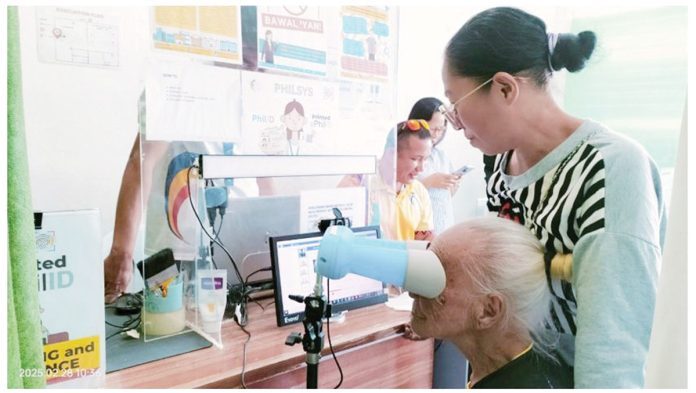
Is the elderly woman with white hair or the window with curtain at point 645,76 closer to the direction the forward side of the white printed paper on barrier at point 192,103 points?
the elderly woman with white hair

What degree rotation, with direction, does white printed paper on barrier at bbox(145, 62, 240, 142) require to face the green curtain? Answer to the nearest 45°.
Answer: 0° — it already faces it

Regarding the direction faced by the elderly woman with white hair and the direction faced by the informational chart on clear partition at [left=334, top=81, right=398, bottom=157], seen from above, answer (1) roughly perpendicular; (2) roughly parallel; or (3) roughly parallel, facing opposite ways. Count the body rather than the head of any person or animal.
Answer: roughly perpendicular

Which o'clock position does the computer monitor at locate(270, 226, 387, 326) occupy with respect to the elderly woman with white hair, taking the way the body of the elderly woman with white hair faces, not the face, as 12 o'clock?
The computer monitor is roughly at 1 o'clock from the elderly woman with white hair.

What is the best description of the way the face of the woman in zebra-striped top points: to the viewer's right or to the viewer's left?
to the viewer's left

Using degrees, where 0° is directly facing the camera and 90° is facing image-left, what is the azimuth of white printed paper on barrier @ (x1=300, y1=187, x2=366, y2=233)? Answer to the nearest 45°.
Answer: approximately 0°

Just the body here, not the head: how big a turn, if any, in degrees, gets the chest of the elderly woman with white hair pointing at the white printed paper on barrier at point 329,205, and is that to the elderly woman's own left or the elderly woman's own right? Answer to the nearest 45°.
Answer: approximately 45° to the elderly woman's own right

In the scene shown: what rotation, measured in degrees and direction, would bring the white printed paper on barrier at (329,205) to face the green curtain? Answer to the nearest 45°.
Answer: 0° — it already faces it

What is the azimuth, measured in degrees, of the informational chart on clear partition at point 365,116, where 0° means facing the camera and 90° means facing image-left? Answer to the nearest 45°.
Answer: approximately 0°

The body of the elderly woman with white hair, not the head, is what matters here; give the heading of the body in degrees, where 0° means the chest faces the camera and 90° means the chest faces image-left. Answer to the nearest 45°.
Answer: approximately 90°
